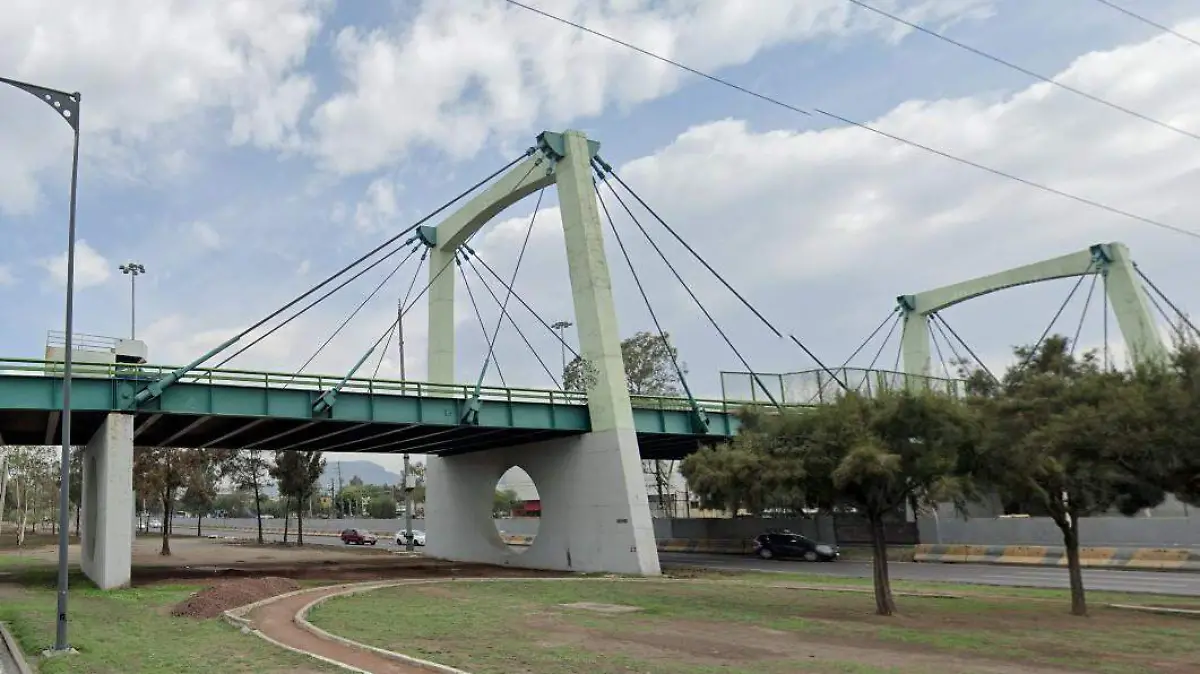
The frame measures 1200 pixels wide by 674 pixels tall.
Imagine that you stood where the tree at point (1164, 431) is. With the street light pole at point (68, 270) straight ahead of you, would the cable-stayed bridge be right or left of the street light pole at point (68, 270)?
right

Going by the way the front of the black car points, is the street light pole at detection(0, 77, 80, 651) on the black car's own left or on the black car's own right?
on the black car's own right

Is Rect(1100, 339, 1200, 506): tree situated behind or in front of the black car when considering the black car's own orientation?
in front

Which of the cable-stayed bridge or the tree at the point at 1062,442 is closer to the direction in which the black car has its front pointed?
the tree

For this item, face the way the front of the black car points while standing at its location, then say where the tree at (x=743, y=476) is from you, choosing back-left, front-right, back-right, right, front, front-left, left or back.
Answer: front-right

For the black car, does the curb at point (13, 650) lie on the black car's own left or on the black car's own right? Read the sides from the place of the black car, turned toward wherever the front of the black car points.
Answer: on the black car's own right

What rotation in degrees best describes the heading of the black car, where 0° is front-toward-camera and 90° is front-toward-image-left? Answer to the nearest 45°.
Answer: approximately 315°

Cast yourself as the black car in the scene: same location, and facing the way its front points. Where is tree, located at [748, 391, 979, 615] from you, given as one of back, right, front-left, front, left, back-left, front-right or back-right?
front-right
